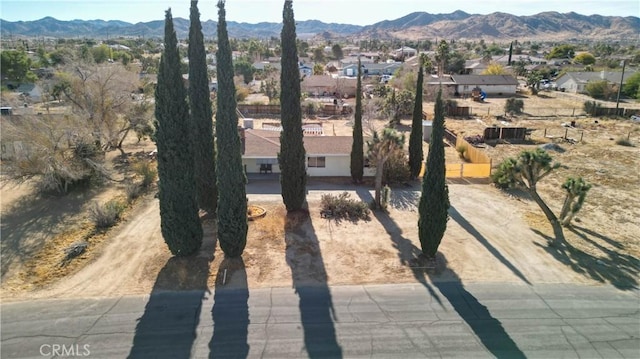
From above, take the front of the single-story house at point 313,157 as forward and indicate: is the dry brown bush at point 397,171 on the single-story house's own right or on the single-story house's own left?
on the single-story house's own left

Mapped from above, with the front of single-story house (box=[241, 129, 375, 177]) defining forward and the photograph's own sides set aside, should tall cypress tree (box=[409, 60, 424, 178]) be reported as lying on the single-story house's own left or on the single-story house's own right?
on the single-story house's own left

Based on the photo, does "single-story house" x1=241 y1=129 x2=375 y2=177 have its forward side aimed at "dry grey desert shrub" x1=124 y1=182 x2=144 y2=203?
no

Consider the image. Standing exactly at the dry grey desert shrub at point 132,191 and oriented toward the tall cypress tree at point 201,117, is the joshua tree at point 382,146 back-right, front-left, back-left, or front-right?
front-left

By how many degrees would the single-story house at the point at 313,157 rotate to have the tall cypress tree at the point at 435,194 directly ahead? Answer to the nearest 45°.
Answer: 0° — it already faces it

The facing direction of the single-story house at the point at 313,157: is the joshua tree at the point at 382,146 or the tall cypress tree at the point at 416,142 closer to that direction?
the joshua tree

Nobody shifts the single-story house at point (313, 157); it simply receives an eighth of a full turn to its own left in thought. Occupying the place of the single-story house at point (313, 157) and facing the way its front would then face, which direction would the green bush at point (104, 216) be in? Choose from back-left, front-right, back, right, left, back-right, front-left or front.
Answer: right

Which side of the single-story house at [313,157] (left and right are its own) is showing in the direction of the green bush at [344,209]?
front

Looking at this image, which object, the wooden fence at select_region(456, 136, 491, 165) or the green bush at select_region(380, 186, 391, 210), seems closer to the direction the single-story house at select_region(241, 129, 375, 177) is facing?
the green bush

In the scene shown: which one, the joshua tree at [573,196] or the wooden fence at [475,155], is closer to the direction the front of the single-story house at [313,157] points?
the joshua tree

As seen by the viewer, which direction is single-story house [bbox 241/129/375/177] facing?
toward the camera

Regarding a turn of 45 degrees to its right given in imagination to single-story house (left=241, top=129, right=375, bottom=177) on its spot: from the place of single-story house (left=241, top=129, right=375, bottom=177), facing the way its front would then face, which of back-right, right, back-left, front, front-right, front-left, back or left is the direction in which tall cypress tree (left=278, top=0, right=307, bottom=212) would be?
front-left

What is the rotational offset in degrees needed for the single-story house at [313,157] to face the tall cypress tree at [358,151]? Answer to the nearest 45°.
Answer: approximately 45° to its left

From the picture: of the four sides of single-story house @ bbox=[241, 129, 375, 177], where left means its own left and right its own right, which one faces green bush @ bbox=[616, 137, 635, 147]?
left

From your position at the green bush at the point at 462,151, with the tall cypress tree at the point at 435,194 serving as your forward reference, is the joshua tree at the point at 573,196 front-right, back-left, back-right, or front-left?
front-left

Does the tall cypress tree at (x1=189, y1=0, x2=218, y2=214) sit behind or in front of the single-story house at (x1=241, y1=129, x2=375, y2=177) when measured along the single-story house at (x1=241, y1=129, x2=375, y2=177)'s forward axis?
in front

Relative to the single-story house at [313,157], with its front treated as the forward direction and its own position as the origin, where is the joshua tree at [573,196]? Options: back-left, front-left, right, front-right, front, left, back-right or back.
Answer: front-left

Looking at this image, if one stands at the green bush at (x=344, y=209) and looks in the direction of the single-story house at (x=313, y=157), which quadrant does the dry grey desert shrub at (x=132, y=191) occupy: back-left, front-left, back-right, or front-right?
front-left

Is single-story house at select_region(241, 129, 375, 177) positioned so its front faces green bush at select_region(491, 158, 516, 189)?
no
